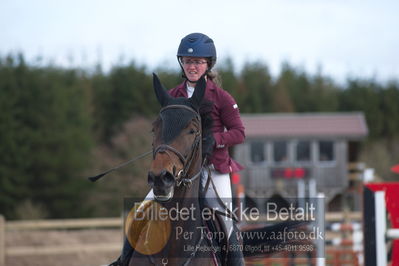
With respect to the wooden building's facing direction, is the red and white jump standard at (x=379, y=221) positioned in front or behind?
in front

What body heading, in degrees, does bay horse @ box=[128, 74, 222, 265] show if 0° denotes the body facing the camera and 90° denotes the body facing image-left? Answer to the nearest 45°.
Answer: approximately 45°

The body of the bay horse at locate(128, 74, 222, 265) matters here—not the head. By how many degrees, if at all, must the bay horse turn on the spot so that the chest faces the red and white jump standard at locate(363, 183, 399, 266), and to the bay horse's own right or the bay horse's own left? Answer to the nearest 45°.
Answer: approximately 135° to the bay horse's own left

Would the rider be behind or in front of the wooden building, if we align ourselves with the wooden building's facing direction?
in front

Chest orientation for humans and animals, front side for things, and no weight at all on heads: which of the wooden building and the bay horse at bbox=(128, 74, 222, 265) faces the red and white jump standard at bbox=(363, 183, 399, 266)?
the wooden building

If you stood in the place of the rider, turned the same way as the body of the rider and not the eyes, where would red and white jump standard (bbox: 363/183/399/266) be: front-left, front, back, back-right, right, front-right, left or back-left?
back-left

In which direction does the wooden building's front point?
toward the camera

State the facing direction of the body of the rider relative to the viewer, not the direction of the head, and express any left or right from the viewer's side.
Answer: facing the viewer and to the left of the viewer

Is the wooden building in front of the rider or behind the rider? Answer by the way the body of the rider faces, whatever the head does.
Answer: behind
